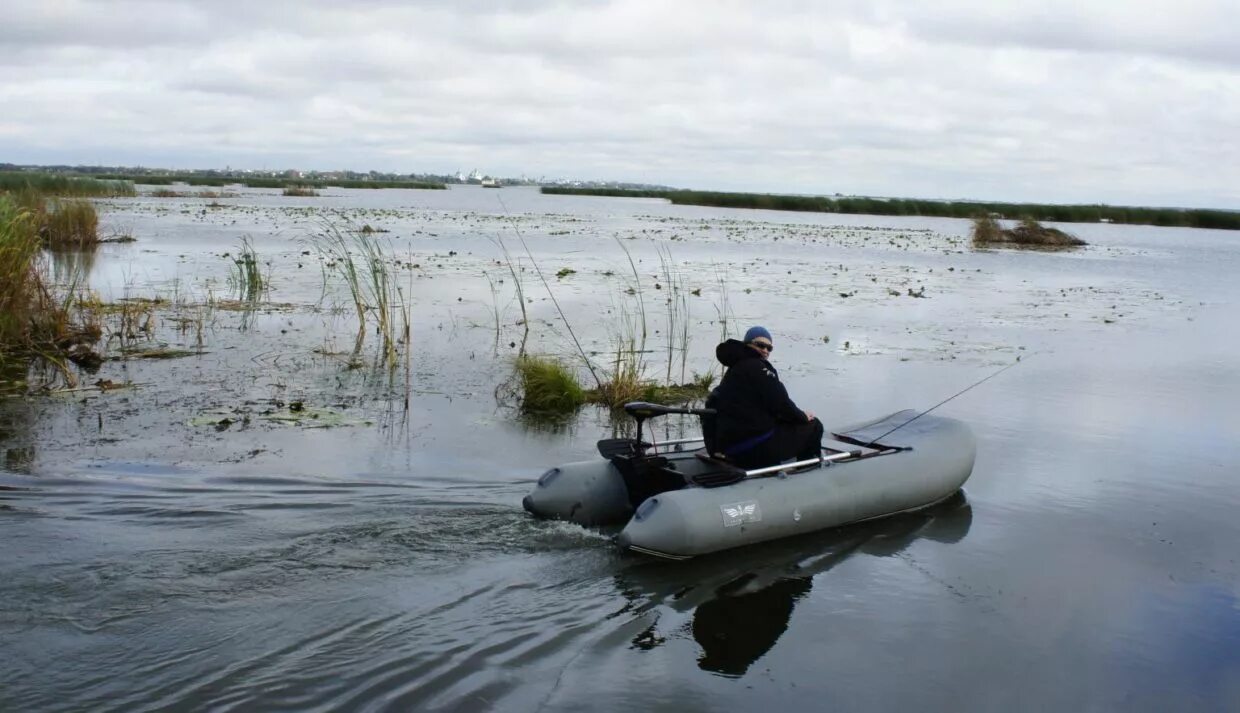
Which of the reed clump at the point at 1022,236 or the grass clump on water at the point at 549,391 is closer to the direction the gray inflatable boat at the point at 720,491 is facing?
the reed clump

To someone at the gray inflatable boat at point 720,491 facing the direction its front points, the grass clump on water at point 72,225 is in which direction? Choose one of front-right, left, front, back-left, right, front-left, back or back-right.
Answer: left

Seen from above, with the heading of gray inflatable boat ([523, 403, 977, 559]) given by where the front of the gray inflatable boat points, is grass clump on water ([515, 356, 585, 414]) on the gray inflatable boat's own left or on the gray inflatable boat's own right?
on the gray inflatable boat's own left

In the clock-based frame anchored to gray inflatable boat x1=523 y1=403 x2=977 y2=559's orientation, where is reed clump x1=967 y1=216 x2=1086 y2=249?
The reed clump is roughly at 11 o'clock from the gray inflatable boat.

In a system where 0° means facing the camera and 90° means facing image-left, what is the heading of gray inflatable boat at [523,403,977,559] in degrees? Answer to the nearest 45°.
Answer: approximately 225°

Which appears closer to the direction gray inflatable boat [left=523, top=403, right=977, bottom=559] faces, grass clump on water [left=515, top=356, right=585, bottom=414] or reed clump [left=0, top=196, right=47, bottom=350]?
the grass clump on water

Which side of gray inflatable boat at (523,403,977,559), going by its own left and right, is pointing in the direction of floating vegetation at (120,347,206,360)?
left

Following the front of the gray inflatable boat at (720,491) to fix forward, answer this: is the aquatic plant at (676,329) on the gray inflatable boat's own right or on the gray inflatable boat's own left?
on the gray inflatable boat's own left

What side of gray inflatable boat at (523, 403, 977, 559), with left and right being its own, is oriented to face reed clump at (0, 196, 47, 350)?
left
